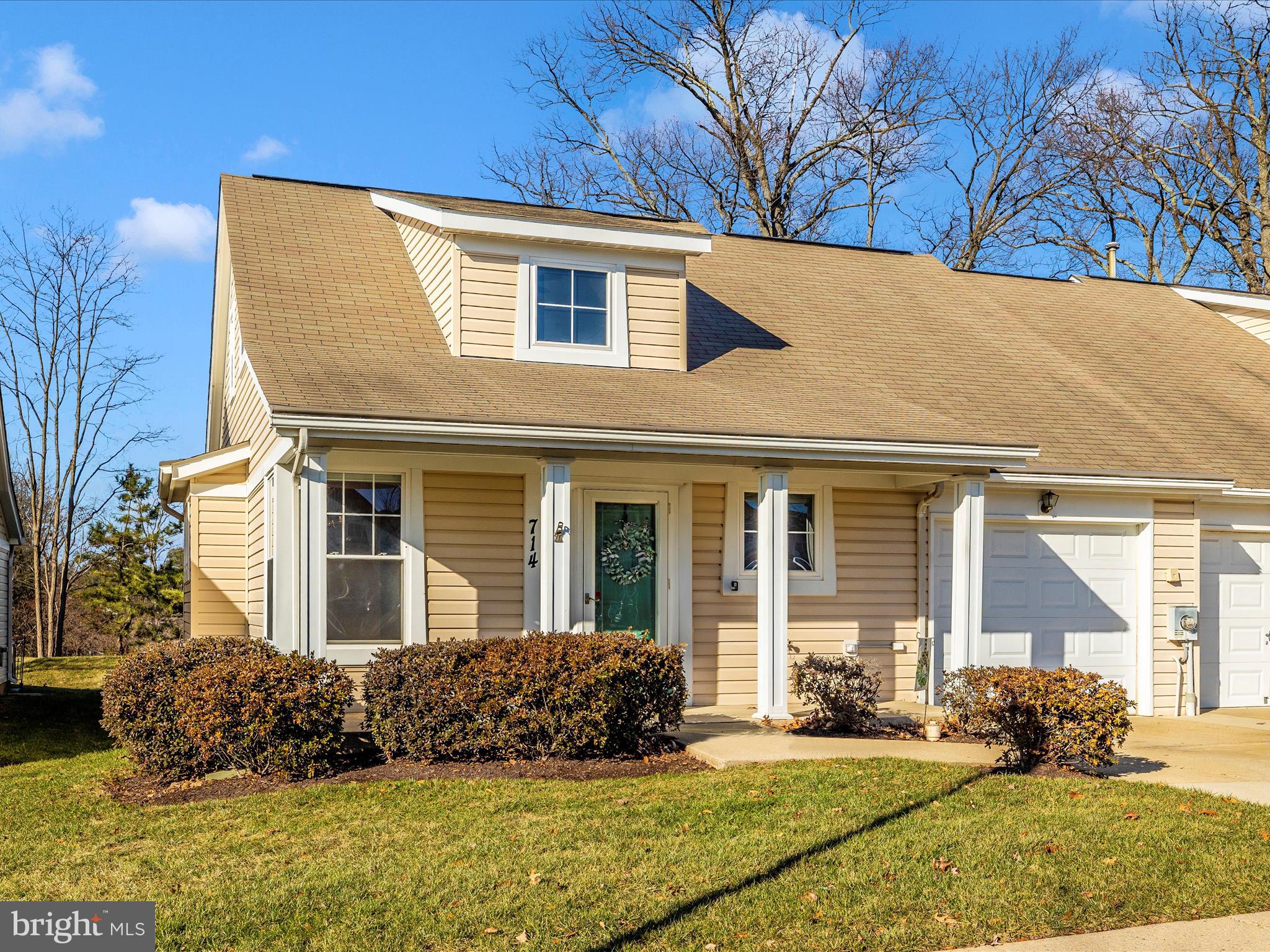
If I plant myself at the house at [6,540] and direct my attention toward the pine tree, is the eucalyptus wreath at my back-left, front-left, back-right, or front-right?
back-right

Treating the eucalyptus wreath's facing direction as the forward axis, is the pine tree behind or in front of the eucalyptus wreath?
behind

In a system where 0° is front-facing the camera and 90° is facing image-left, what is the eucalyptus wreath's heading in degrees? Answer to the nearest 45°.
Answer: approximately 0°

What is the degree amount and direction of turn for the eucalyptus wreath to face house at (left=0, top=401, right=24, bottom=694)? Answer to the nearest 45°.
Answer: approximately 135° to its right
